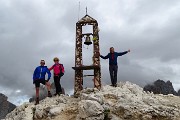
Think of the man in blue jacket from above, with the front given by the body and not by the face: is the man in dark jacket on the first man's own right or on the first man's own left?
on the first man's own left

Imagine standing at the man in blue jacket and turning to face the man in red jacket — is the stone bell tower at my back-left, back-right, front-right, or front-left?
front-right

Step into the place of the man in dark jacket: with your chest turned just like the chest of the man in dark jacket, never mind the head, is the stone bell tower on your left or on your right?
on your right

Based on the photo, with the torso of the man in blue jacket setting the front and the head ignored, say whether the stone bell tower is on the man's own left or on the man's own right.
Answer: on the man's own left

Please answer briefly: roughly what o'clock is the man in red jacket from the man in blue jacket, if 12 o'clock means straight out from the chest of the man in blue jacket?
The man in red jacket is roughly at 9 o'clock from the man in blue jacket.

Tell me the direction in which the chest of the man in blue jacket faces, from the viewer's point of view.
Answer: toward the camera

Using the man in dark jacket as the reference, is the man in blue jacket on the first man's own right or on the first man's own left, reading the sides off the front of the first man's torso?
on the first man's own right

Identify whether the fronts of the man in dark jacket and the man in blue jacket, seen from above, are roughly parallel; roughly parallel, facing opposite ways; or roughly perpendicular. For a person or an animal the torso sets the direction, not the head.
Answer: roughly parallel

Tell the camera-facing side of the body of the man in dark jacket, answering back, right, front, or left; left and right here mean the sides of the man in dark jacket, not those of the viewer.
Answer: front

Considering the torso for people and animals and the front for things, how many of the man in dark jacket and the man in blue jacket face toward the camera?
2
